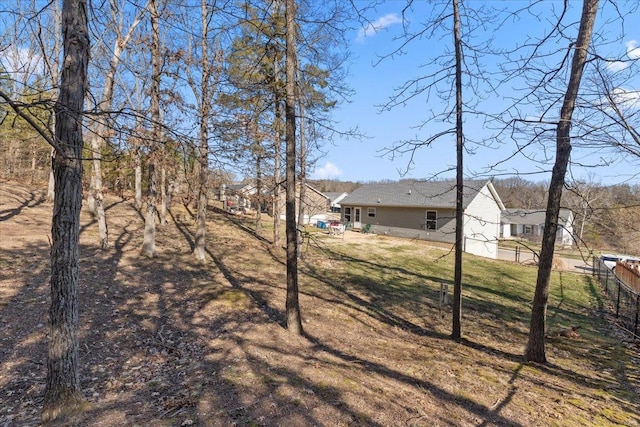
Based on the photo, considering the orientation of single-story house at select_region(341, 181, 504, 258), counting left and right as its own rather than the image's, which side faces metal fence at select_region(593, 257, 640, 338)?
right

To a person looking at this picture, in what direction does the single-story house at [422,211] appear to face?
facing away from the viewer and to the right of the viewer
